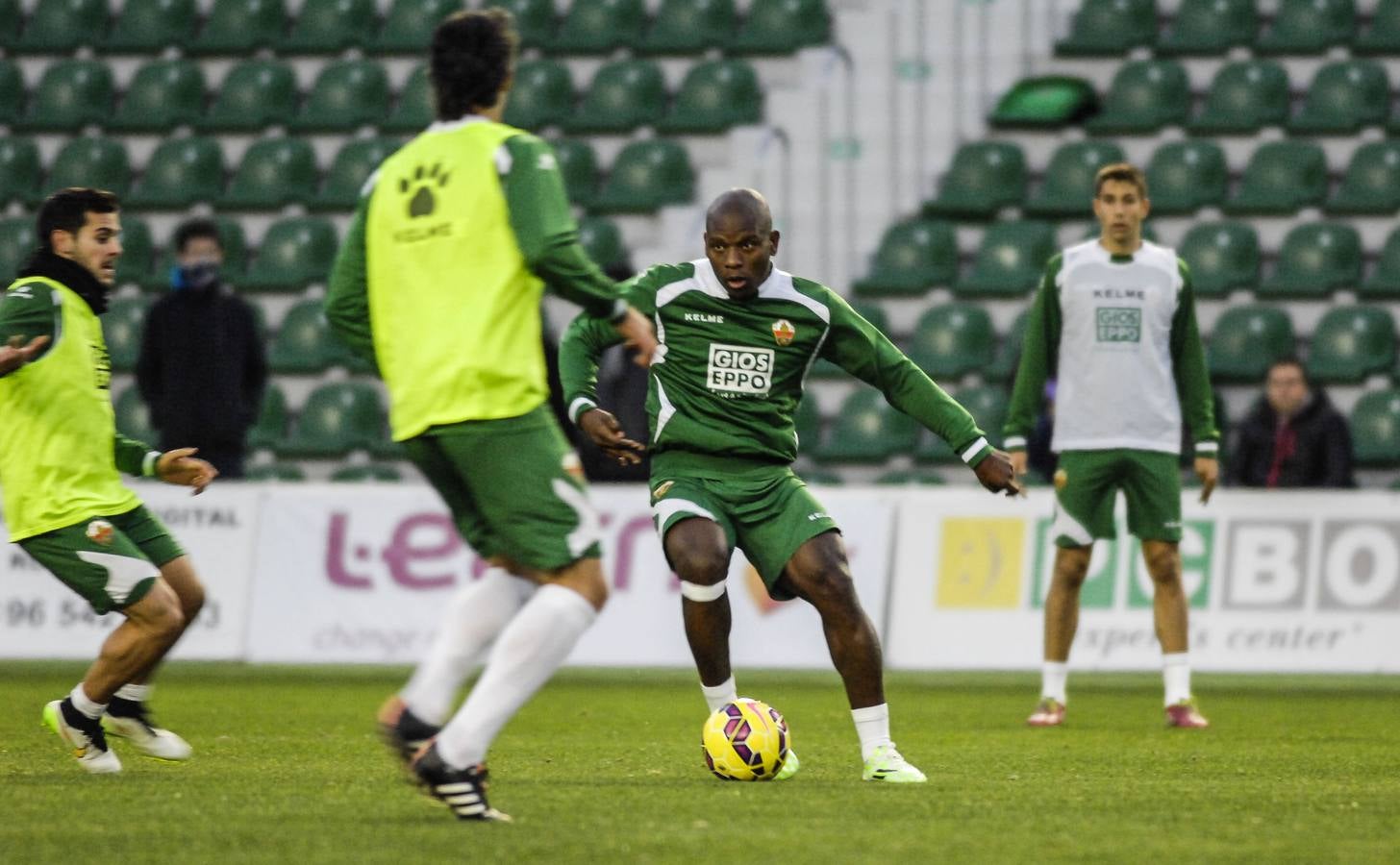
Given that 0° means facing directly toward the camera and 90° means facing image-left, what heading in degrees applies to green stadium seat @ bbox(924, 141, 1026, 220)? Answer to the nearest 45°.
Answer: approximately 45°

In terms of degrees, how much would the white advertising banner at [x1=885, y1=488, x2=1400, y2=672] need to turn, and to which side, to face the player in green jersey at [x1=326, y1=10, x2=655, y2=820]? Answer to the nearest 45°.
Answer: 0° — it already faces them

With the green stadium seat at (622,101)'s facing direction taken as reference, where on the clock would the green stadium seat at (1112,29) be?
the green stadium seat at (1112,29) is roughly at 8 o'clock from the green stadium seat at (622,101).

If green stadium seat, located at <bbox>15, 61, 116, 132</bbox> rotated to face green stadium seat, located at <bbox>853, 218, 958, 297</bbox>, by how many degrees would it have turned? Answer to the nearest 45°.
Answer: approximately 90° to its left

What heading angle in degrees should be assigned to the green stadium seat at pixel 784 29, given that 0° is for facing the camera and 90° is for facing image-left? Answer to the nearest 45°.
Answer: approximately 45°

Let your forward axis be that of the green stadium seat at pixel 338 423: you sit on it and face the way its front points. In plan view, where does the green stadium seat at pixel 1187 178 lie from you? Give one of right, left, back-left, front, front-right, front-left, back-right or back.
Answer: back-left

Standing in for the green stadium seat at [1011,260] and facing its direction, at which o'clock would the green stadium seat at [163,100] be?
the green stadium seat at [163,100] is roughly at 2 o'clock from the green stadium seat at [1011,260].

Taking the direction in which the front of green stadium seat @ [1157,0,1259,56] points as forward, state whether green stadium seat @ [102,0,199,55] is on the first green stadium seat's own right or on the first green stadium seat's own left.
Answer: on the first green stadium seat's own right

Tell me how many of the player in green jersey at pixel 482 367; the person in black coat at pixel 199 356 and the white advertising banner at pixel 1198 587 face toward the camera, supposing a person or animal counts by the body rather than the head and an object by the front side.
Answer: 2

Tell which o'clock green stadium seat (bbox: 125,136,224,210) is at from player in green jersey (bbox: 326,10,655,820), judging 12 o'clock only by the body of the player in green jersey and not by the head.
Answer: The green stadium seat is roughly at 10 o'clock from the player in green jersey.

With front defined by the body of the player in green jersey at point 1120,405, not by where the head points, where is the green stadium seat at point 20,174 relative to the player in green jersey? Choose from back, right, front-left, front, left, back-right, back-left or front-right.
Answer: back-right
